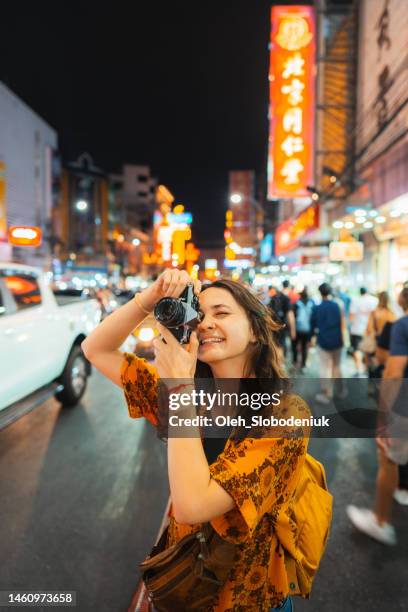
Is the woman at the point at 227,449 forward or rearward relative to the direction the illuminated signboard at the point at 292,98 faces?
forward

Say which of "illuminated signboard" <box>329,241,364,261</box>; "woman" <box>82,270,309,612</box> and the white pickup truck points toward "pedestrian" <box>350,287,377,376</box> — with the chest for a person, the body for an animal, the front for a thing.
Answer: the illuminated signboard

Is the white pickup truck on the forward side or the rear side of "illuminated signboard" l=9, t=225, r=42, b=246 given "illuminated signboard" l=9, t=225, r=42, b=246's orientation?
on the forward side

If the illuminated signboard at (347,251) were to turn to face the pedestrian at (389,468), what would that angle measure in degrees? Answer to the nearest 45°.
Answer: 0° — it already faces them

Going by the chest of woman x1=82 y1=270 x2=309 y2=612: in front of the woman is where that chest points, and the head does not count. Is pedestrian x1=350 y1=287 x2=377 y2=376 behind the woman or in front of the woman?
behind

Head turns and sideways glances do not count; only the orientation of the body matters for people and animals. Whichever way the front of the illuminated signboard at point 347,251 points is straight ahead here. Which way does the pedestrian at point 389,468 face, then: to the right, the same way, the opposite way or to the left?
to the right

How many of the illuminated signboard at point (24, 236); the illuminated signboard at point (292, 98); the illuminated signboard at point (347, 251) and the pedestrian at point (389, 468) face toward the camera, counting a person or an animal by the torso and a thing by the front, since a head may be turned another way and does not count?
3

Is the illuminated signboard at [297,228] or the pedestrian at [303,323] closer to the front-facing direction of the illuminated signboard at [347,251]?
the pedestrian

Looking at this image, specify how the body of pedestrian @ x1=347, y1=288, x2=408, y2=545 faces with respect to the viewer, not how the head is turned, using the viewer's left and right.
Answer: facing to the left of the viewer

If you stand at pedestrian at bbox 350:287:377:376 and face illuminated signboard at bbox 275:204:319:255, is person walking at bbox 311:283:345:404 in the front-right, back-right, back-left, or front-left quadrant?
back-left

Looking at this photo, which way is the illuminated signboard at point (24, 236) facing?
toward the camera

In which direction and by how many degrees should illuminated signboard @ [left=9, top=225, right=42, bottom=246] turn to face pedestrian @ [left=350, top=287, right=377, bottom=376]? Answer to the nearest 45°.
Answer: approximately 90° to its left

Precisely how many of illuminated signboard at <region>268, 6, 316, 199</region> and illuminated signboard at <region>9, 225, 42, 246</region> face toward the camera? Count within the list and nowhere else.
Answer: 2

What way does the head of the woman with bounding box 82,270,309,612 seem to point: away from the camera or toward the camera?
toward the camera
